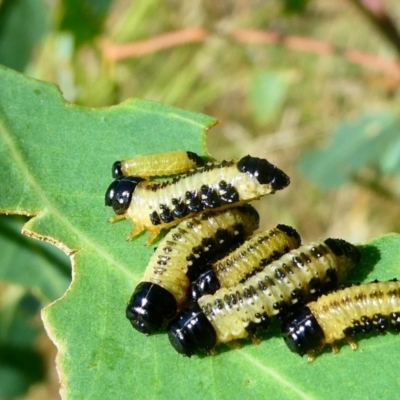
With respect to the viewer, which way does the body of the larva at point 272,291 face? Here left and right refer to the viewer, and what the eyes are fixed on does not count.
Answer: facing the viewer and to the left of the viewer

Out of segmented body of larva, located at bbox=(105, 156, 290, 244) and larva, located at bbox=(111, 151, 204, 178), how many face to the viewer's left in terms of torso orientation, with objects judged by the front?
2

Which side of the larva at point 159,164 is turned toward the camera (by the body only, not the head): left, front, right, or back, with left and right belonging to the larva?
left

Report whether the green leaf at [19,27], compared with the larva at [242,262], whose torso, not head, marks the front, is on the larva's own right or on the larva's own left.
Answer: on the larva's own right

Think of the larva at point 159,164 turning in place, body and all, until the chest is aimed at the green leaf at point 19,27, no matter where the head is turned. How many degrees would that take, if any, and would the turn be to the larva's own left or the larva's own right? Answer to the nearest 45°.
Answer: approximately 45° to the larva's own right

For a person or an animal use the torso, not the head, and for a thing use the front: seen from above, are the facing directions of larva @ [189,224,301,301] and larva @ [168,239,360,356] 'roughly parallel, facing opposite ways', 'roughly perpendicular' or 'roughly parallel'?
roughly parallel

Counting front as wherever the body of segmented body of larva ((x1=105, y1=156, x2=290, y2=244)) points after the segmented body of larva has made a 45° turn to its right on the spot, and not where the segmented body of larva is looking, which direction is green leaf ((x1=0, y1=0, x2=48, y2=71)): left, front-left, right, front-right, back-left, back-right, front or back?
front

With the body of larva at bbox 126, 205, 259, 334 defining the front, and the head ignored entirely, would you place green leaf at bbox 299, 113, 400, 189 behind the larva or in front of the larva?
behind
